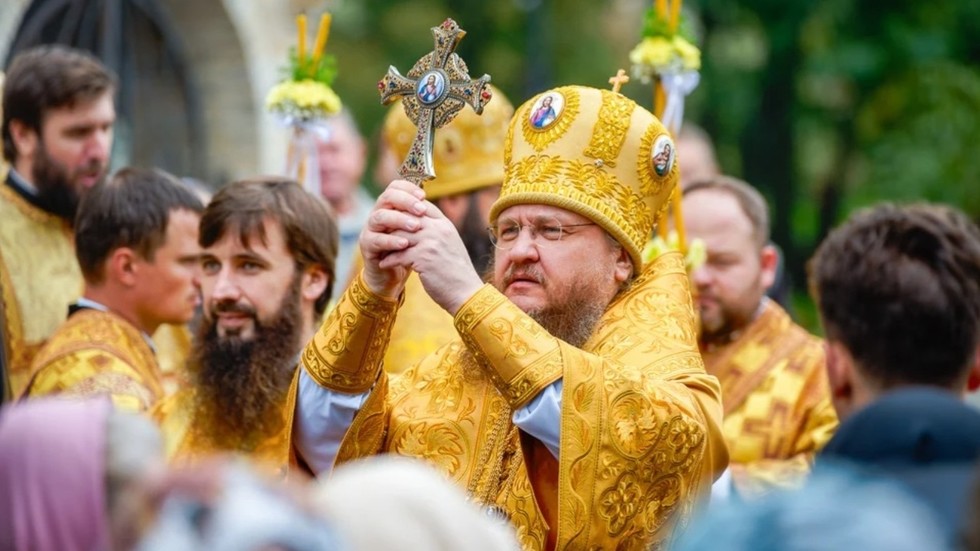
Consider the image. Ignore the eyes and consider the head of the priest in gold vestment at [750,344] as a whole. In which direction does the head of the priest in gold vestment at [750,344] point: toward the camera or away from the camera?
toward the camera

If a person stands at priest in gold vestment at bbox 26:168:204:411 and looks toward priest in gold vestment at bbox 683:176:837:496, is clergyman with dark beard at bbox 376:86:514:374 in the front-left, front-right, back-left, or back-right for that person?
front-left

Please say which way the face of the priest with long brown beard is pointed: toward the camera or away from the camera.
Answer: toward the camera

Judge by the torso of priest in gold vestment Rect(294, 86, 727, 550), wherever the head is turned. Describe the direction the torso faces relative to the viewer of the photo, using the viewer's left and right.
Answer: facing the viewer and to the left of the viewer

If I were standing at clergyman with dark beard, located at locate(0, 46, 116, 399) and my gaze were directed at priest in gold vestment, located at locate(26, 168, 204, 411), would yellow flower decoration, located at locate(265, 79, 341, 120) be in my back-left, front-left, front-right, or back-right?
back-left

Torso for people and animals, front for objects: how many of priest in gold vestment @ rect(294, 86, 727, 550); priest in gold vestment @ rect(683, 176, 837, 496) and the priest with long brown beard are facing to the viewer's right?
0

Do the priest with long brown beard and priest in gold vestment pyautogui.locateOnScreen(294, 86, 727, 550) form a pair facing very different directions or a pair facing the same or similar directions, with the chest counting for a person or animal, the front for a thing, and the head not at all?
same or similar directions

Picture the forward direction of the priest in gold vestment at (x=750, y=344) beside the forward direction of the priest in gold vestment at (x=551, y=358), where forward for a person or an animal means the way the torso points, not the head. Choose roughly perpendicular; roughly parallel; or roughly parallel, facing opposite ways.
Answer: roughly parallel

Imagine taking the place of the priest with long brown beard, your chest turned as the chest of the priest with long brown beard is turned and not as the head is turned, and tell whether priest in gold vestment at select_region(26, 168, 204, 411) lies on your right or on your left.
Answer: on your right
